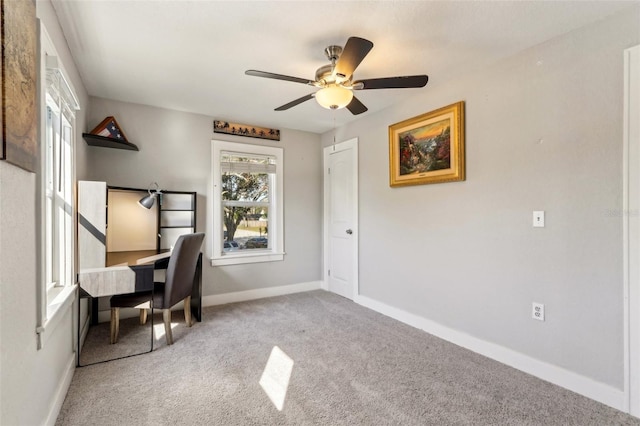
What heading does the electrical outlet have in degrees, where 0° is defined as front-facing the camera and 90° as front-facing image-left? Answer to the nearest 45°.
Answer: approximately 45°

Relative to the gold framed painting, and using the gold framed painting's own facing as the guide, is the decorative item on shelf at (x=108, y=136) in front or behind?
in front

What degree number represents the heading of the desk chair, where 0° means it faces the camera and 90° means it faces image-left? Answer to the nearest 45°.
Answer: approximately 135°

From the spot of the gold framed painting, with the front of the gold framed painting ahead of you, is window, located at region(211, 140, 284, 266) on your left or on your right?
on your right

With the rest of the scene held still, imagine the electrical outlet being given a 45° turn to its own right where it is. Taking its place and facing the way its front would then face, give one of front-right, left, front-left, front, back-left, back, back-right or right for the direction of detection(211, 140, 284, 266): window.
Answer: front

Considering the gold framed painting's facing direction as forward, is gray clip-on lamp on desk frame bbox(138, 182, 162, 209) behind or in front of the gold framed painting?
in front

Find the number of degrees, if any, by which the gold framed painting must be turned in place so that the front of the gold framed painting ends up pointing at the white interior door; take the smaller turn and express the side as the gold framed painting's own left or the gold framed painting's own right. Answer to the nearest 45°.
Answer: approximately 90° to the gold framed painting's own right

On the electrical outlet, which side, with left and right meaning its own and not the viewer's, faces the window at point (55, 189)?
front

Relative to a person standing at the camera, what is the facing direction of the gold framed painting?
facing the viewer and to the left of the viewer

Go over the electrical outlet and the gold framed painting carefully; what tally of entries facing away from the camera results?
0
